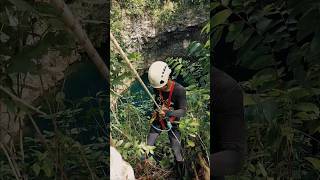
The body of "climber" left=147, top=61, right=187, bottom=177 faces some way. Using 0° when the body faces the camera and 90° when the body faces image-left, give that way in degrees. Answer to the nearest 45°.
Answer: approximately 45°
